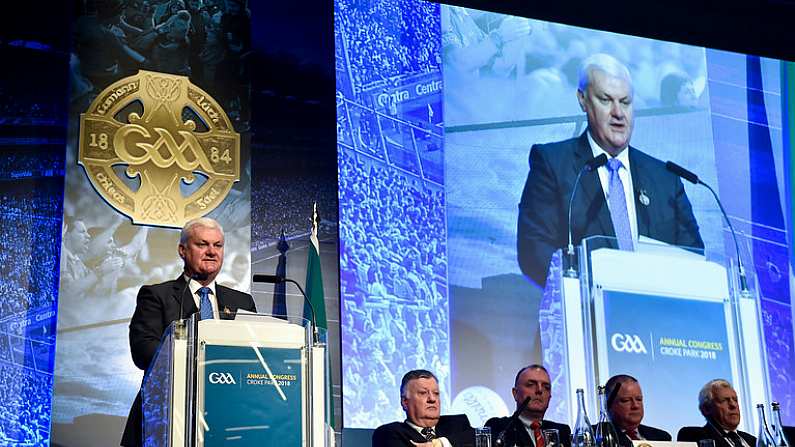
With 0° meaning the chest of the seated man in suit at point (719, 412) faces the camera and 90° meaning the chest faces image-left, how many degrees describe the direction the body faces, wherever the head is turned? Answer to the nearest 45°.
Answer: approximately 315°

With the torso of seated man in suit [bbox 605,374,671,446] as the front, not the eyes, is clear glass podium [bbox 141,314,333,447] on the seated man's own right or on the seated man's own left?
on the seated man's own right

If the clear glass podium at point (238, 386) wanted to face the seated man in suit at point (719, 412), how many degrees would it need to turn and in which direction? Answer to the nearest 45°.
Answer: approximately 135° to its left

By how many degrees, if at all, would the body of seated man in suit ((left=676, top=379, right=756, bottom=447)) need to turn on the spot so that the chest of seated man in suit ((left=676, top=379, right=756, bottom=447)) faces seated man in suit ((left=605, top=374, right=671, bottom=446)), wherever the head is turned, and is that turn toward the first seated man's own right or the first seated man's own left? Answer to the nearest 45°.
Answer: approximately 90° to the first seated man's own right

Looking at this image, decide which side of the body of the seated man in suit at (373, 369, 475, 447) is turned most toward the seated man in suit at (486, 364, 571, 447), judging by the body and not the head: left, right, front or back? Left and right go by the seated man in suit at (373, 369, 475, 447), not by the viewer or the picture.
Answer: left

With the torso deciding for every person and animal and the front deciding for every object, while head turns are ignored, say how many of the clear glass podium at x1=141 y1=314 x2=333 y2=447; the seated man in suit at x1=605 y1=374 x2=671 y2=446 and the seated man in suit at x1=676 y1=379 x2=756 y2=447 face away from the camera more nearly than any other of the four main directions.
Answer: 0

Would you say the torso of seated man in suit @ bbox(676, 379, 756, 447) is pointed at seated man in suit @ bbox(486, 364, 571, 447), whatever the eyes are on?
no

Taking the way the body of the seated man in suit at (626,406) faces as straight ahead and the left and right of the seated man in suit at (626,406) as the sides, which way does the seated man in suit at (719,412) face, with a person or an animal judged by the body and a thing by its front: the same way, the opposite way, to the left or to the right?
the same way

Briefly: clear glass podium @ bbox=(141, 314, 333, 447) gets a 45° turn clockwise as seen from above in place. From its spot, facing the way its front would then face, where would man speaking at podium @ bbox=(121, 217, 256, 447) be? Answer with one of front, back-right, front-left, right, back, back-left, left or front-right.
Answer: back-right

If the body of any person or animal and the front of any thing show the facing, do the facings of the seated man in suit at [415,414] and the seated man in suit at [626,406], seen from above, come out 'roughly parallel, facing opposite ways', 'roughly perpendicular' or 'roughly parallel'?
roughly parallel

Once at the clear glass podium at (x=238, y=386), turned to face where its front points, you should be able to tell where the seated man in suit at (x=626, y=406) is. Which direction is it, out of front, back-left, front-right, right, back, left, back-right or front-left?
back-left

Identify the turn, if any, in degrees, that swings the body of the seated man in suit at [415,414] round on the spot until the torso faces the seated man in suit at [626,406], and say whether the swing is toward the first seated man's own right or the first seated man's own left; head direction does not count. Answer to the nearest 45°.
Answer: approximately 45° to the first seated man's own left

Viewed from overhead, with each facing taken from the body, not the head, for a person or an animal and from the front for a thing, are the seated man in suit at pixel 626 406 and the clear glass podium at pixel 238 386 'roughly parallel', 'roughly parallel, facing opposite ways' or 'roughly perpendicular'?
roughly parallel

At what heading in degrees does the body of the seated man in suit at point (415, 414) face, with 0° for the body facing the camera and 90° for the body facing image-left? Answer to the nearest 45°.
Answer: approximately 315°

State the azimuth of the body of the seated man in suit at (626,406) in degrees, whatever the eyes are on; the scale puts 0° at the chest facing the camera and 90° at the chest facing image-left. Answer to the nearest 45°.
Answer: approximately 315°

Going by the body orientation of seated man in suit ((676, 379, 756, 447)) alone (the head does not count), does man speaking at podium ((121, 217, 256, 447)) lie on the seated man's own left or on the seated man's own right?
on the seated man's own right

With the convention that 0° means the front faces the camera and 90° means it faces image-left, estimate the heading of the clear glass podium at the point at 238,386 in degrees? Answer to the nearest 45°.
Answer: approximately 0°

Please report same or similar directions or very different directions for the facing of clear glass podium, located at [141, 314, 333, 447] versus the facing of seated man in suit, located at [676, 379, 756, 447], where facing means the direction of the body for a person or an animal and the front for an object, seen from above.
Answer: same or similar directions

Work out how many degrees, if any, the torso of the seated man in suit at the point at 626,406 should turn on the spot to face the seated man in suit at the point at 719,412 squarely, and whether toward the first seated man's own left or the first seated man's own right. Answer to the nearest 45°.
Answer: approximately 90° to the first seated man's own left
